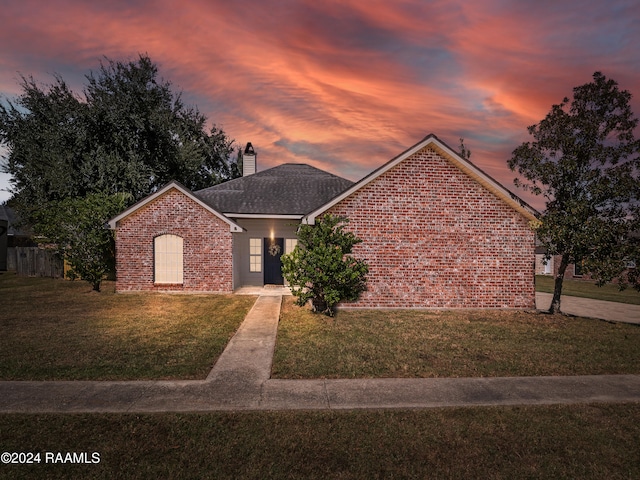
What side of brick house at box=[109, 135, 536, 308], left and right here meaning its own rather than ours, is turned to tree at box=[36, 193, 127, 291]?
right

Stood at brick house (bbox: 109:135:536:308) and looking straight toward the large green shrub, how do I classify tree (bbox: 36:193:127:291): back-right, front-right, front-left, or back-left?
front-right

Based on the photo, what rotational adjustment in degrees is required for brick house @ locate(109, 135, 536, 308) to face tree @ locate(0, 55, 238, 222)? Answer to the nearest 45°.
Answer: approximately 135° to its right

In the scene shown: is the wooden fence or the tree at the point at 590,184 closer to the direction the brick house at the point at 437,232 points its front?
the tree

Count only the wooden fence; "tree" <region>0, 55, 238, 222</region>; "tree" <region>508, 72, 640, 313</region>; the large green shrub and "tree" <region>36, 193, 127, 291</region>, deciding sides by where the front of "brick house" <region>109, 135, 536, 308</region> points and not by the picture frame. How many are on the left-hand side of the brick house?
1

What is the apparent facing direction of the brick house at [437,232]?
toward the camera

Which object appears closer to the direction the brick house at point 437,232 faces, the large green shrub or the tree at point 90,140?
the large green shrub

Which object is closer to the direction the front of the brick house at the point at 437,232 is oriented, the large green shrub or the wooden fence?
the large green shrub

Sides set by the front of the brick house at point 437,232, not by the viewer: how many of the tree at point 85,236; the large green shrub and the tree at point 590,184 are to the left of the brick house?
1

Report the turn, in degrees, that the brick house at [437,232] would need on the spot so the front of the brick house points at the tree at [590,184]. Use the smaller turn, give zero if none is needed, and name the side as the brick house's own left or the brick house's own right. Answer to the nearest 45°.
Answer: approximately 90° to the brick house's own left

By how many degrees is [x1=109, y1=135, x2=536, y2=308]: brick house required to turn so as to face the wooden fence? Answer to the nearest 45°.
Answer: approximately 135° to its right

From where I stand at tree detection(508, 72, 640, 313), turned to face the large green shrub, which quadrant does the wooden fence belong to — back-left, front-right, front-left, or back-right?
front-right
